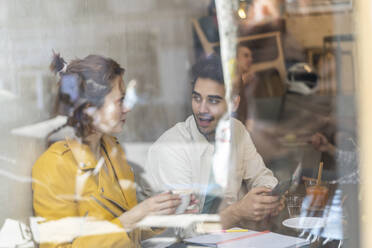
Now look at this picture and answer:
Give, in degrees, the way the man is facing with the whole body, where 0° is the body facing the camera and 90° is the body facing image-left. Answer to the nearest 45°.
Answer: approximately 0°

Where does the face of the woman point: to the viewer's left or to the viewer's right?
to the viewer's right

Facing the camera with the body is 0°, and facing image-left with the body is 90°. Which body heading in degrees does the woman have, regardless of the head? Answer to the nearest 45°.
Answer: approximately 315°
